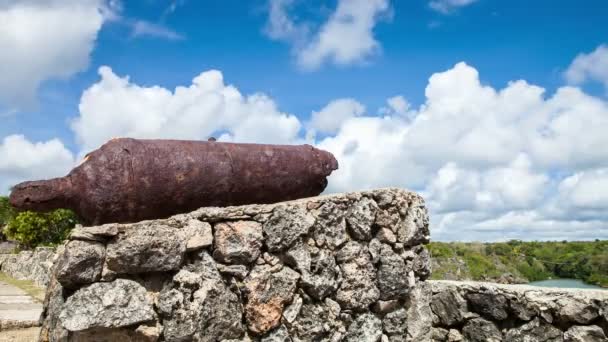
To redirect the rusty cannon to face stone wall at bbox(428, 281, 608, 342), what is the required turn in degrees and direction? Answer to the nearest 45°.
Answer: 0° — it already faces it

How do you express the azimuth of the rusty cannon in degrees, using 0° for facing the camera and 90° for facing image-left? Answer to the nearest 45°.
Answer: approximately 270°
